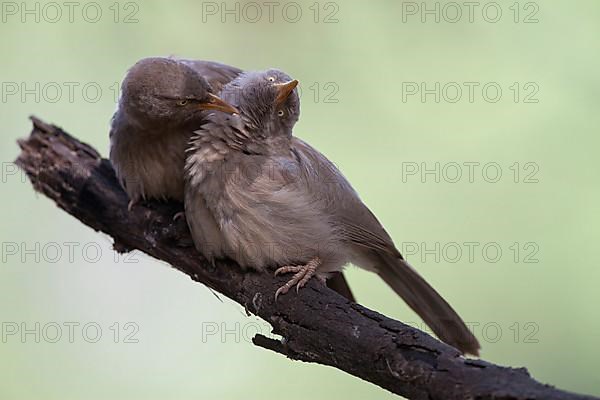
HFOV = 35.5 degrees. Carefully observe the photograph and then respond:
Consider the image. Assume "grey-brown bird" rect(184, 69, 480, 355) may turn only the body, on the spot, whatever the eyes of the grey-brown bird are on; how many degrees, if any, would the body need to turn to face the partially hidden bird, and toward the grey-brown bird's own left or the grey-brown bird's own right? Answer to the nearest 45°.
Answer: approximately 45° to the grey-brown bird's own right

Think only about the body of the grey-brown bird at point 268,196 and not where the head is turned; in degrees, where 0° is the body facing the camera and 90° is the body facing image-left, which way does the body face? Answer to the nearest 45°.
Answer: approximately 45°
